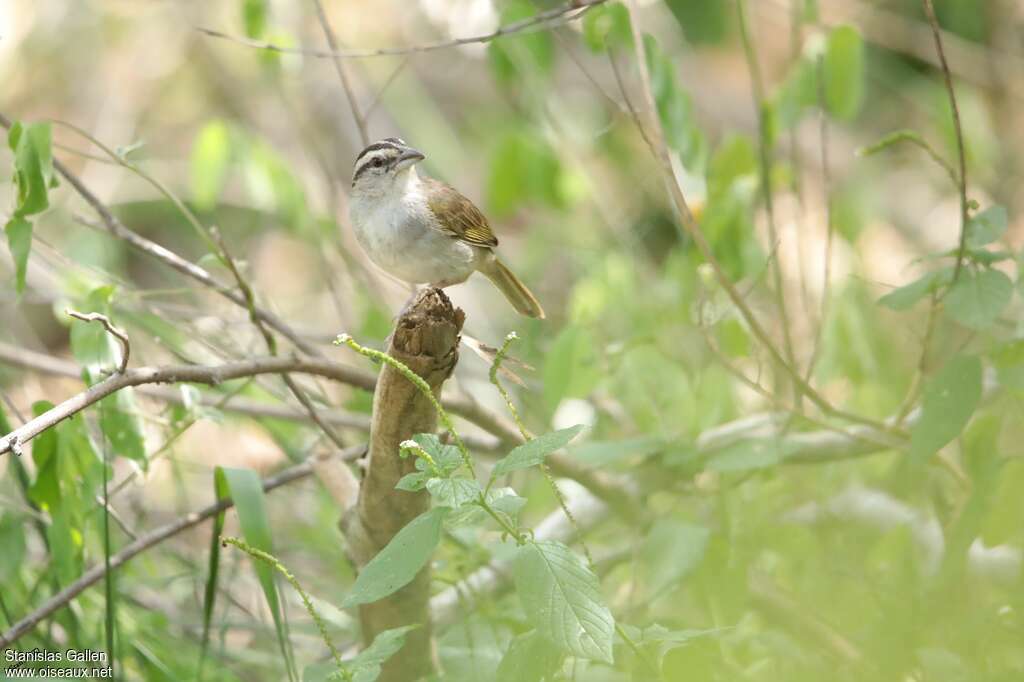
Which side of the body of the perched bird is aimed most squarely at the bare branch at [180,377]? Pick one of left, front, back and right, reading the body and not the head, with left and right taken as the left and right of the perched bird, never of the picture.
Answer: front

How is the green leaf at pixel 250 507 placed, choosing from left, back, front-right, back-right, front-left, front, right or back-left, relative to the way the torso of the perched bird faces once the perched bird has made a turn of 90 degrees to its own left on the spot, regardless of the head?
right

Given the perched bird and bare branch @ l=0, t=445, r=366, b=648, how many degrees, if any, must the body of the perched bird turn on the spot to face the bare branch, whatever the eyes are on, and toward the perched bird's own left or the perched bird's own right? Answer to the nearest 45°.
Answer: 0° — it already faces it

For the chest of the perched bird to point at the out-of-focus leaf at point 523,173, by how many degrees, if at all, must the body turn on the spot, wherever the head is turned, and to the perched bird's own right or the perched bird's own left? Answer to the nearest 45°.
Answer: approximately 135° to the perched bird's own right

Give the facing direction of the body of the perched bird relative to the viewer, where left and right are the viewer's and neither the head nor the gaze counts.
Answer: facing the viewer and to the left of the viewer

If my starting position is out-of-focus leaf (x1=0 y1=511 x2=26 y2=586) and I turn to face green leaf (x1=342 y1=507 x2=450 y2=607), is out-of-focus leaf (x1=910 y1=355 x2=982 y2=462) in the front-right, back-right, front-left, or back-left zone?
front-left

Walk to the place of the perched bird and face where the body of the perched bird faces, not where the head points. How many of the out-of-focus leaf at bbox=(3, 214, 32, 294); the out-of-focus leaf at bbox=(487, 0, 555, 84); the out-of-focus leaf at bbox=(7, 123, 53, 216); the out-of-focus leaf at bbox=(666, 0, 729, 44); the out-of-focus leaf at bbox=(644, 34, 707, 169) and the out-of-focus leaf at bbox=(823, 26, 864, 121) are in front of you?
2

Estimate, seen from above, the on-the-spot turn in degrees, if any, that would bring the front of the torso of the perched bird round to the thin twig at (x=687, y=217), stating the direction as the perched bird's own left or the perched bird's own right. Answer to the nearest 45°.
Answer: approximately 135° to the perched bird's own left

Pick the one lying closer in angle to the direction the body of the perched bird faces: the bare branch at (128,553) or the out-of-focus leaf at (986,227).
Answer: the bare branch

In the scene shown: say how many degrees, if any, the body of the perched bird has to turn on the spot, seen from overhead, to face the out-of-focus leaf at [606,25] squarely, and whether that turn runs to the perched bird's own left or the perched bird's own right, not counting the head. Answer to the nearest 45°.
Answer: approximately 135° to the perched bird's own left

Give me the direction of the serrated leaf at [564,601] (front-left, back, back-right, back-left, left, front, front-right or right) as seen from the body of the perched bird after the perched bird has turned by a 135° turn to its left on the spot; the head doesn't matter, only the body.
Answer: right

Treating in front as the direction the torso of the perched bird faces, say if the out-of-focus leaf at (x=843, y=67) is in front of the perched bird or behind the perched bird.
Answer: behind
